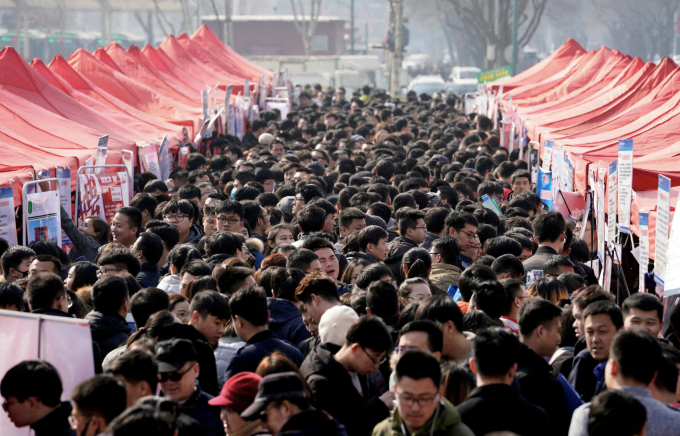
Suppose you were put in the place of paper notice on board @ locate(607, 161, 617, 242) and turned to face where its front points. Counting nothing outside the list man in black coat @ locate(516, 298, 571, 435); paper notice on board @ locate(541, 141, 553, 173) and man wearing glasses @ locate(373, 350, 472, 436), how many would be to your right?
1

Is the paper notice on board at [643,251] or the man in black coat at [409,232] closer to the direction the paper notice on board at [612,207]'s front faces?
the man in black coat

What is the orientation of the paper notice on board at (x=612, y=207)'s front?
to the viewer's left

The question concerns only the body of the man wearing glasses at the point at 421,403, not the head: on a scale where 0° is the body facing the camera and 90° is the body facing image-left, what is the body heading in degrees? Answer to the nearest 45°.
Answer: approximately 0°

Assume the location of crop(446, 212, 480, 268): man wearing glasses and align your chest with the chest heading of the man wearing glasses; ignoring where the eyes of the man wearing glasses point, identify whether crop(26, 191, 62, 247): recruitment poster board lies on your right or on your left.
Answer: on your right

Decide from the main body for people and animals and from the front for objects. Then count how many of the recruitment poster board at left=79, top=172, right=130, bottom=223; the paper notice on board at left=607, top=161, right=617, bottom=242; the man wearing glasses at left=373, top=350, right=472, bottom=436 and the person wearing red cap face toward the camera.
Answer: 2
